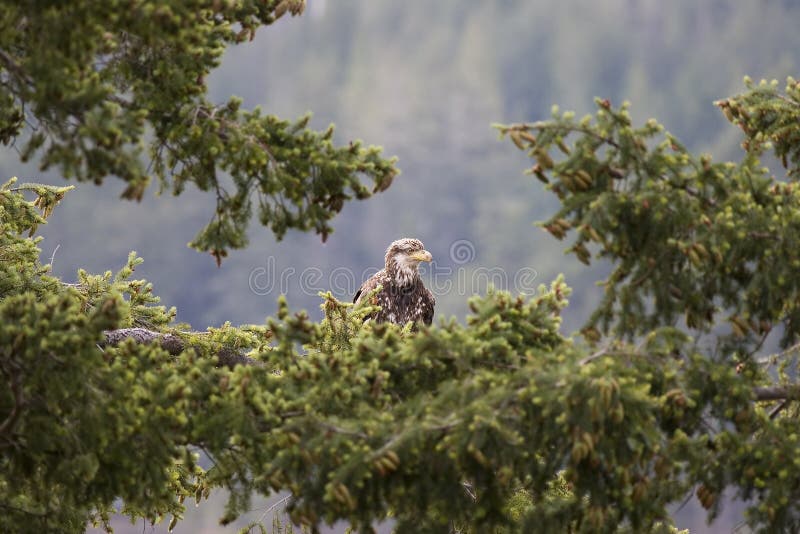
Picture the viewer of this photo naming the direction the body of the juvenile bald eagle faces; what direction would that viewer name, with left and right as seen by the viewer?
facing the viewer and to the right of the viewer
